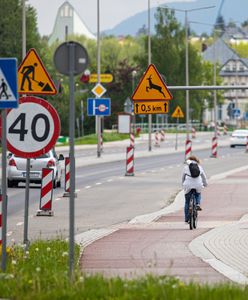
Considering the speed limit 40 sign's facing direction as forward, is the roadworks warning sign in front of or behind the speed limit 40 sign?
behind

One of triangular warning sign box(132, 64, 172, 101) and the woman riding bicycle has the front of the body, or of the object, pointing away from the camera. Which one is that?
the woman riding bicycle

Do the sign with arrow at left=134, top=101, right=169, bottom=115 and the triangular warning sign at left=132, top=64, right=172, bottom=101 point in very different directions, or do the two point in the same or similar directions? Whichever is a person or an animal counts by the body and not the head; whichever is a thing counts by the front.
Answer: same or similar directions

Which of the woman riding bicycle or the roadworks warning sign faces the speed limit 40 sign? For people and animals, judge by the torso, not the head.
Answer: the roadworks warning sign

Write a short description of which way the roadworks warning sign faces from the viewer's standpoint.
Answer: facing the viewer

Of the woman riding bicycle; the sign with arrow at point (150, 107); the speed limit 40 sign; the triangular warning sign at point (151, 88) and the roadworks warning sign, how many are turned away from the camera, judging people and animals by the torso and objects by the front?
1

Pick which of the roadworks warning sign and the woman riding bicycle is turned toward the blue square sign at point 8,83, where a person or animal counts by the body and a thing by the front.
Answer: the roadworks warning sign

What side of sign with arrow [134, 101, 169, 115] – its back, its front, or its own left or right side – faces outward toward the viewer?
front

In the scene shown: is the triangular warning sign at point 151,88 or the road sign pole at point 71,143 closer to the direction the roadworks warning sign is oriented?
the road sign pole

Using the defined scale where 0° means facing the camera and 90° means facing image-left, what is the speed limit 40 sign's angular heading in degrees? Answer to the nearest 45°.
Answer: approximately 0°

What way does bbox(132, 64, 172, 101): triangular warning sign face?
toward the camera

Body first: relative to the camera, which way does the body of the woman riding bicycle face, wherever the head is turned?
away from the camera
